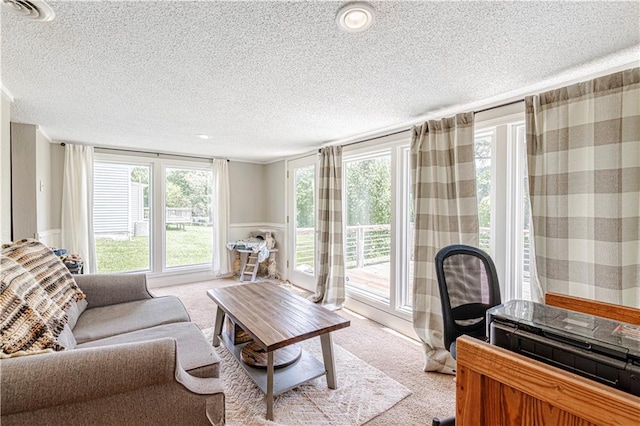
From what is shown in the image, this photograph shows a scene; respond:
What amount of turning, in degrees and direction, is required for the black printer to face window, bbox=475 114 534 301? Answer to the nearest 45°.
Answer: approximately 135° to its right

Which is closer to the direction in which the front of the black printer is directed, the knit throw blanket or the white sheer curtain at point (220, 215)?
the knit throw blanket

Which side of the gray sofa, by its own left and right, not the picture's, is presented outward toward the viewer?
right

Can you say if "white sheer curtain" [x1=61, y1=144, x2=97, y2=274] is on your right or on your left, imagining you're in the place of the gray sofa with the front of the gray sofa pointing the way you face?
on your left

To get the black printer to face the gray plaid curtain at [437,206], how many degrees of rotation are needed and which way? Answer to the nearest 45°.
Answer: approximately 90° to its right

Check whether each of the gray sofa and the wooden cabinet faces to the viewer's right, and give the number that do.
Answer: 1

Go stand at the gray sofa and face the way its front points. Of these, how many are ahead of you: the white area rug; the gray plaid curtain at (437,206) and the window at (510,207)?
3

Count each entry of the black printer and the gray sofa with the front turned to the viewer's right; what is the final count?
1

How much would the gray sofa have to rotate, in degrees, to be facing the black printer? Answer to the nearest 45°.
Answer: approximately 45° to its right

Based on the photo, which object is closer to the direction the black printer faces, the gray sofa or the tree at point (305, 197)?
the gray sofa

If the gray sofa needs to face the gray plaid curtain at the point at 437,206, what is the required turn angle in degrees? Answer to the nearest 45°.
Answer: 0° — it already faces it

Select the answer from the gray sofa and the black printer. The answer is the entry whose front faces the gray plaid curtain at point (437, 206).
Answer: the gray sofa

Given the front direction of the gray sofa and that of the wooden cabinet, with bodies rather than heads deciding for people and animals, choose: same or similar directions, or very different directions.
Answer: very different directions
